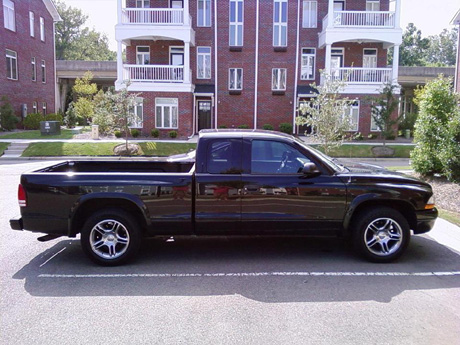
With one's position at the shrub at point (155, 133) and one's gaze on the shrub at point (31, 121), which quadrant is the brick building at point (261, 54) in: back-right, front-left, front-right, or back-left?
back-right

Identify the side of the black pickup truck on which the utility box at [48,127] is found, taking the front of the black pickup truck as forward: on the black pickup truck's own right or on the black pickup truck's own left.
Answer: on the black pickup truck's own left

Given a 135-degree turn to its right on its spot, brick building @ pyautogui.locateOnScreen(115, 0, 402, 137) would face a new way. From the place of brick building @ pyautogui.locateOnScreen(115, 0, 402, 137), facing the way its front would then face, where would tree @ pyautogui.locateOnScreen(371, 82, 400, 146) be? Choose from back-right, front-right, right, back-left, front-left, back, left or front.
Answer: back

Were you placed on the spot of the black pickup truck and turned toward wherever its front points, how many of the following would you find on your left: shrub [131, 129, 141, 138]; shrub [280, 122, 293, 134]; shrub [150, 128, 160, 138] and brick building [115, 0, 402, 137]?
4

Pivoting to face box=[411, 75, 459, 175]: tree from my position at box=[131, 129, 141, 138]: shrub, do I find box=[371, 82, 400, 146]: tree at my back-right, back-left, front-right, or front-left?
front-left

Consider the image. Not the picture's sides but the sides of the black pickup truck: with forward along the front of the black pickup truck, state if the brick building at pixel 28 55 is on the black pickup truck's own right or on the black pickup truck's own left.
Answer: on the black pickup truck's own left

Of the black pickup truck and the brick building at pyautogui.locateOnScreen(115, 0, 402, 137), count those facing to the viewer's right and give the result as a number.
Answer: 1

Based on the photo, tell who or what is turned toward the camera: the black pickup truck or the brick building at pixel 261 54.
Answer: the brick building

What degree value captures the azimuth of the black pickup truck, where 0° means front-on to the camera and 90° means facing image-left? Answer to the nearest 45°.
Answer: approximately 270°

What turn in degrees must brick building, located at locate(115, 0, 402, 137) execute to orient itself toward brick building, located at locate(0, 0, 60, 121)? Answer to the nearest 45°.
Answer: approximately 90° to its right

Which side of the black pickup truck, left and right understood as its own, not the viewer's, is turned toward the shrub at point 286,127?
left

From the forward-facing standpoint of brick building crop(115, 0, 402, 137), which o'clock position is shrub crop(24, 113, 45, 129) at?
The shrub is roughly at 3 o'clock from the brick building.

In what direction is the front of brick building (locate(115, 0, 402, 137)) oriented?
toward the camera

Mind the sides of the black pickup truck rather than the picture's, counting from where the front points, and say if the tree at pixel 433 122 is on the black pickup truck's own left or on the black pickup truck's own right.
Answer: on the black pickup truck's own left

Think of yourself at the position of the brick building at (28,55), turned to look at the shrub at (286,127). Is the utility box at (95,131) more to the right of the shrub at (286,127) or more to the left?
right

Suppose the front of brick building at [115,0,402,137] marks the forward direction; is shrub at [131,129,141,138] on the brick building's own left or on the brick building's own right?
on the brick building's own right

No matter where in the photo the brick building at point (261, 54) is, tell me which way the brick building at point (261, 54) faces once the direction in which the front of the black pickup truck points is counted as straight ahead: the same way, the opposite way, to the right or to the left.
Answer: to the right

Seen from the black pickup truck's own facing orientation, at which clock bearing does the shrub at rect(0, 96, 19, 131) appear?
The shrub is roughly at 8 o'clock from the black pickup truck.
